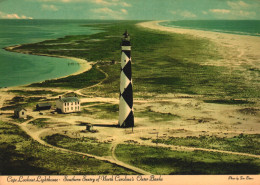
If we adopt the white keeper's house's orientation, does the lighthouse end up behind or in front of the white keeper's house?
in front

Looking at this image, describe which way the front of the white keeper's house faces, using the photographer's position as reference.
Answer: facing the viewer and to the right of the viewer

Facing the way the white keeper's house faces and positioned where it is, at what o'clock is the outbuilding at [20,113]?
The outbuilding is roughly at 4 o'clock from the white keeper's house.

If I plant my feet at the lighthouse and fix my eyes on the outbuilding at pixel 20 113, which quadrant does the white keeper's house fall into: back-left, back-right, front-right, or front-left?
front-right

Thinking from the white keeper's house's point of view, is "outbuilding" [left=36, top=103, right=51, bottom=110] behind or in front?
behind

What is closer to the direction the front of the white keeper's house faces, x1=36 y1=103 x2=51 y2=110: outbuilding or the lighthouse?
the lighthouse

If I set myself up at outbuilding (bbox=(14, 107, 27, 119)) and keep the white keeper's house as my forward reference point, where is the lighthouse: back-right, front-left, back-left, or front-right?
front-right

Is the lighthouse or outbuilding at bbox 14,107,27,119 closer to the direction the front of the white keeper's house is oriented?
the lighthouse

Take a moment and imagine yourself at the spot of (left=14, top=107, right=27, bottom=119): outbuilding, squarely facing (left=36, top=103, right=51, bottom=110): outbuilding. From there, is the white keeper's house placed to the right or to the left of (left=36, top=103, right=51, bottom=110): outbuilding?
right
